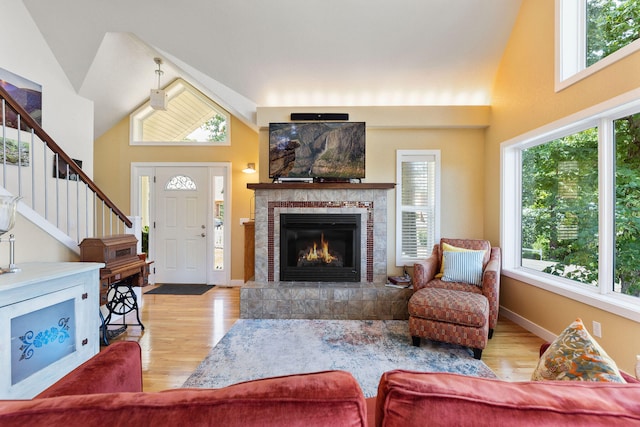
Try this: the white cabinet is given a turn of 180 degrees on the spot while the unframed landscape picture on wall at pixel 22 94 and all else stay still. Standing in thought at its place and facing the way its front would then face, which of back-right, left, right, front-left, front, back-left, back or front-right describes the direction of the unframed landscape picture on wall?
front-right

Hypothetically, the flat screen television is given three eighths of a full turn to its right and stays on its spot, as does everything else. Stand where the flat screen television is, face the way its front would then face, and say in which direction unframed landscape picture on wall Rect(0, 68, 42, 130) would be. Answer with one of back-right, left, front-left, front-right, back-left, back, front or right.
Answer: front-left

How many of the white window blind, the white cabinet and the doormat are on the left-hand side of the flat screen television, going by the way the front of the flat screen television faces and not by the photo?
1

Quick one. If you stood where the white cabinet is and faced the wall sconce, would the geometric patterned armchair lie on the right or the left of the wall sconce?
right

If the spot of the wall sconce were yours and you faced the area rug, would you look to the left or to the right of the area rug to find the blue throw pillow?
left

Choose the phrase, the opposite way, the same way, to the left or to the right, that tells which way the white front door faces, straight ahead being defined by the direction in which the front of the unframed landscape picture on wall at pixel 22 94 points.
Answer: to the right

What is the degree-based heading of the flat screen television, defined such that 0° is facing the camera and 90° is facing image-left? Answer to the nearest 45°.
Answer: approximately 0°

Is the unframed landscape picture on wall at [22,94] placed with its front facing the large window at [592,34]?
yes

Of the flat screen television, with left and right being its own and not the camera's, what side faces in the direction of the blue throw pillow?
left

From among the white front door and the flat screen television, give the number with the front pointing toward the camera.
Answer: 2
